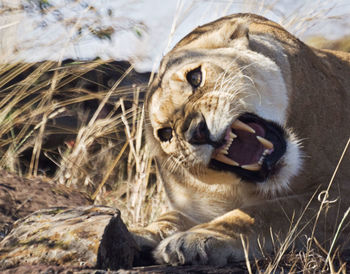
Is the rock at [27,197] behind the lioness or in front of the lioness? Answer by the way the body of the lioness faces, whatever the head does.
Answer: in front

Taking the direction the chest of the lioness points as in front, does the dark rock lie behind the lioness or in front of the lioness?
in front

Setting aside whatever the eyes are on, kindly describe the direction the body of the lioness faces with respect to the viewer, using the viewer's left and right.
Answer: facing the viewer and to the left of the viewer

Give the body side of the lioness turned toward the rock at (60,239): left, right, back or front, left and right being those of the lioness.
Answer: front
